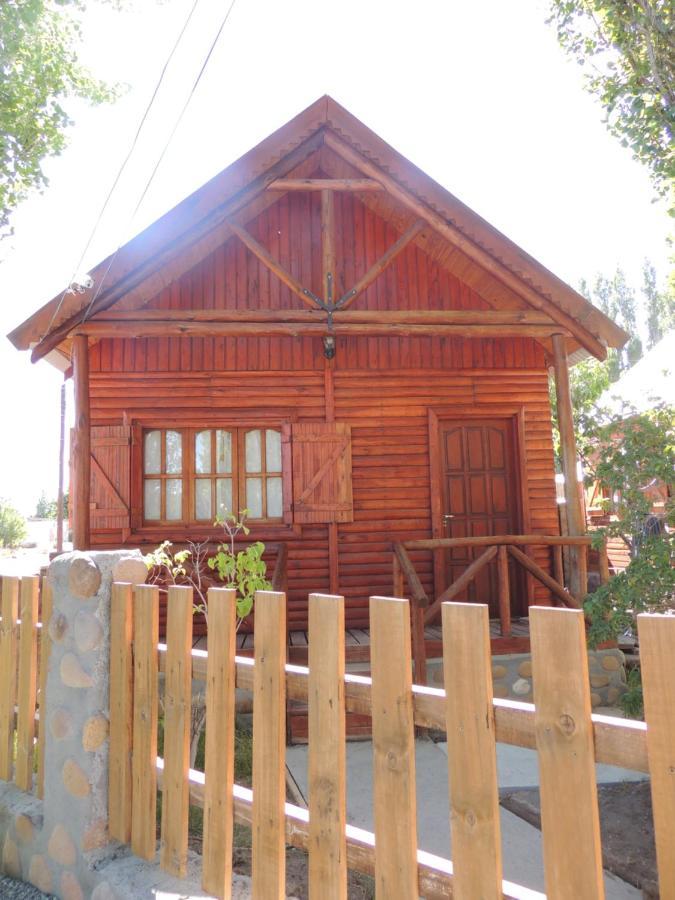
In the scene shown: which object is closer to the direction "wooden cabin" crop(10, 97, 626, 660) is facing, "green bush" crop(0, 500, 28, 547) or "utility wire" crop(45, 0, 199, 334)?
the utility wire

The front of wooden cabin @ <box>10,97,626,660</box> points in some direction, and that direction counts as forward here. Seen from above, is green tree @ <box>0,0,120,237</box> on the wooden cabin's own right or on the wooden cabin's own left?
on the wooden cabin's own right

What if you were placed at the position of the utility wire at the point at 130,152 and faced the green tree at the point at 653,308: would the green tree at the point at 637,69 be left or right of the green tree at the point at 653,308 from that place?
right

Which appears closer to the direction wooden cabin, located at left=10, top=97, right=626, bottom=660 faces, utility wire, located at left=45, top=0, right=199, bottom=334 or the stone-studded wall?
the stone-studded wall

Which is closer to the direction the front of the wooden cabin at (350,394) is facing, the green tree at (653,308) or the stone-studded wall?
the stone-studded wall

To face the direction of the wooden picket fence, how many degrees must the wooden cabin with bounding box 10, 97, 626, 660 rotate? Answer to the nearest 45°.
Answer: approximately 45° to its right

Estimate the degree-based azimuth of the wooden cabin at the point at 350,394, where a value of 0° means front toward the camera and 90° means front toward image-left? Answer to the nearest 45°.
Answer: approximately 0°
